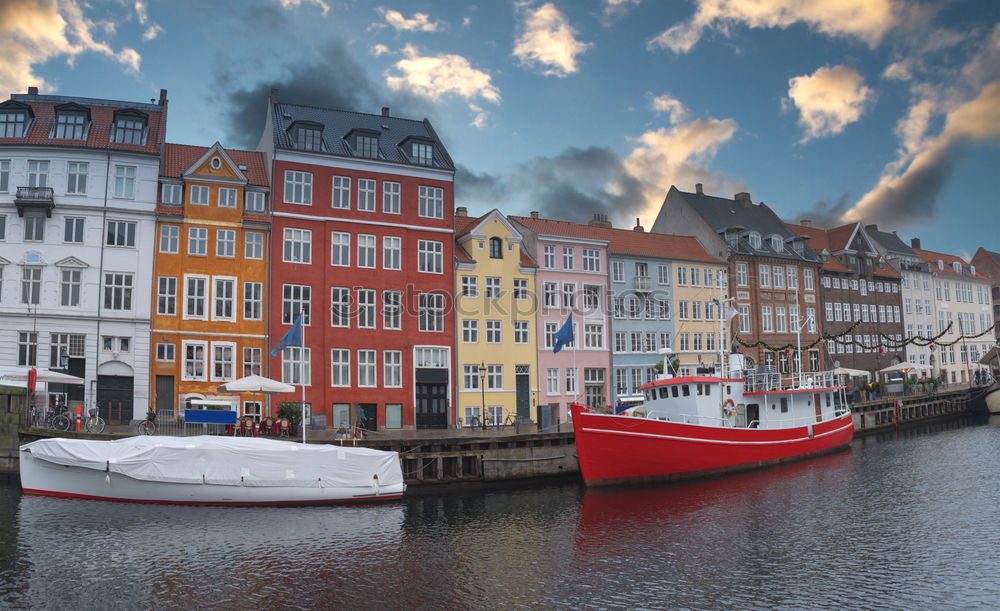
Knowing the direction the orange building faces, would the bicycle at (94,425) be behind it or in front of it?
in front

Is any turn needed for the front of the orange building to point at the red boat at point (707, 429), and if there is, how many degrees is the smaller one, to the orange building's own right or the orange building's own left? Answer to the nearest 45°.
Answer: approximately 45° to the orange building's own left

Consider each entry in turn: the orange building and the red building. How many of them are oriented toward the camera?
2

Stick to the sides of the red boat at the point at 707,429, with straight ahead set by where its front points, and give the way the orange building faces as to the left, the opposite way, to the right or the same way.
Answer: to the left

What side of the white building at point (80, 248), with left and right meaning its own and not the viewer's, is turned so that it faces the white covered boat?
front

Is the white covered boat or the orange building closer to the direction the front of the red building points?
the white covered boat

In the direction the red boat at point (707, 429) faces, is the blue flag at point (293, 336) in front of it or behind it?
in front

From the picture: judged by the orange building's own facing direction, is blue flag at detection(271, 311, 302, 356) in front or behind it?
in front

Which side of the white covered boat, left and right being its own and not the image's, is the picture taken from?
left

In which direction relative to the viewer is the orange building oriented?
toward the camera

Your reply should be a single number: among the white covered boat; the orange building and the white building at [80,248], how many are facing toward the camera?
2

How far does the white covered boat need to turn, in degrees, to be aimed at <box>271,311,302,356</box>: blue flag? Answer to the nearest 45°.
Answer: approximately 135° to its right
